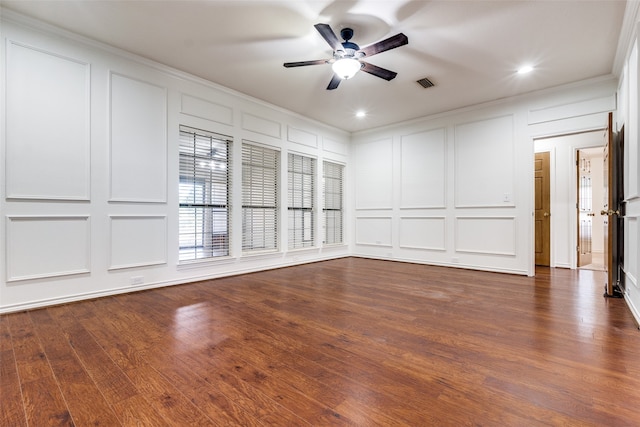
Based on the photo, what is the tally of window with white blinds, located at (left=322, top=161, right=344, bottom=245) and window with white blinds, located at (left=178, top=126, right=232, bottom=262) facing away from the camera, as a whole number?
0

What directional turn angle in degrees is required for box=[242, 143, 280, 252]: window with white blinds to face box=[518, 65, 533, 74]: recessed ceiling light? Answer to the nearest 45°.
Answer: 0° — it already faces it

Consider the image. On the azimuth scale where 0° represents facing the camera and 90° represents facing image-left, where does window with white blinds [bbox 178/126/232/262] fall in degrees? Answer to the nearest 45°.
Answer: approximately 315°

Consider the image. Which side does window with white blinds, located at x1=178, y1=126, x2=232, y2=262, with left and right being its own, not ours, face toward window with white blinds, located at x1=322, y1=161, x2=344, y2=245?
left

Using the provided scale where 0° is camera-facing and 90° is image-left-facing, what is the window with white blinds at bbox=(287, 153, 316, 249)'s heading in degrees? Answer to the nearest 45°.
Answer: approximately 315°

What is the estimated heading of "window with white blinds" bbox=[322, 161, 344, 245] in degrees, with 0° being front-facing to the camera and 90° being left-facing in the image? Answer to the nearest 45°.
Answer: approximately 315°

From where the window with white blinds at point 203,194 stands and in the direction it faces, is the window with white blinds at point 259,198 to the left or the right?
on its left

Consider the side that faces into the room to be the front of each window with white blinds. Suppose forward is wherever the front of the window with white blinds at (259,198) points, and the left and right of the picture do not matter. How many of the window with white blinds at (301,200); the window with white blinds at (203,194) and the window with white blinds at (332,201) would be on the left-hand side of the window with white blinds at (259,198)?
2

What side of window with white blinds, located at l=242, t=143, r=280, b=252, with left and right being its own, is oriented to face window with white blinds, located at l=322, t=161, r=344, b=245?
left

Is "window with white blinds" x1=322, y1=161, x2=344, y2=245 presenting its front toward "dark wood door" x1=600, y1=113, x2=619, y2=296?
yes
